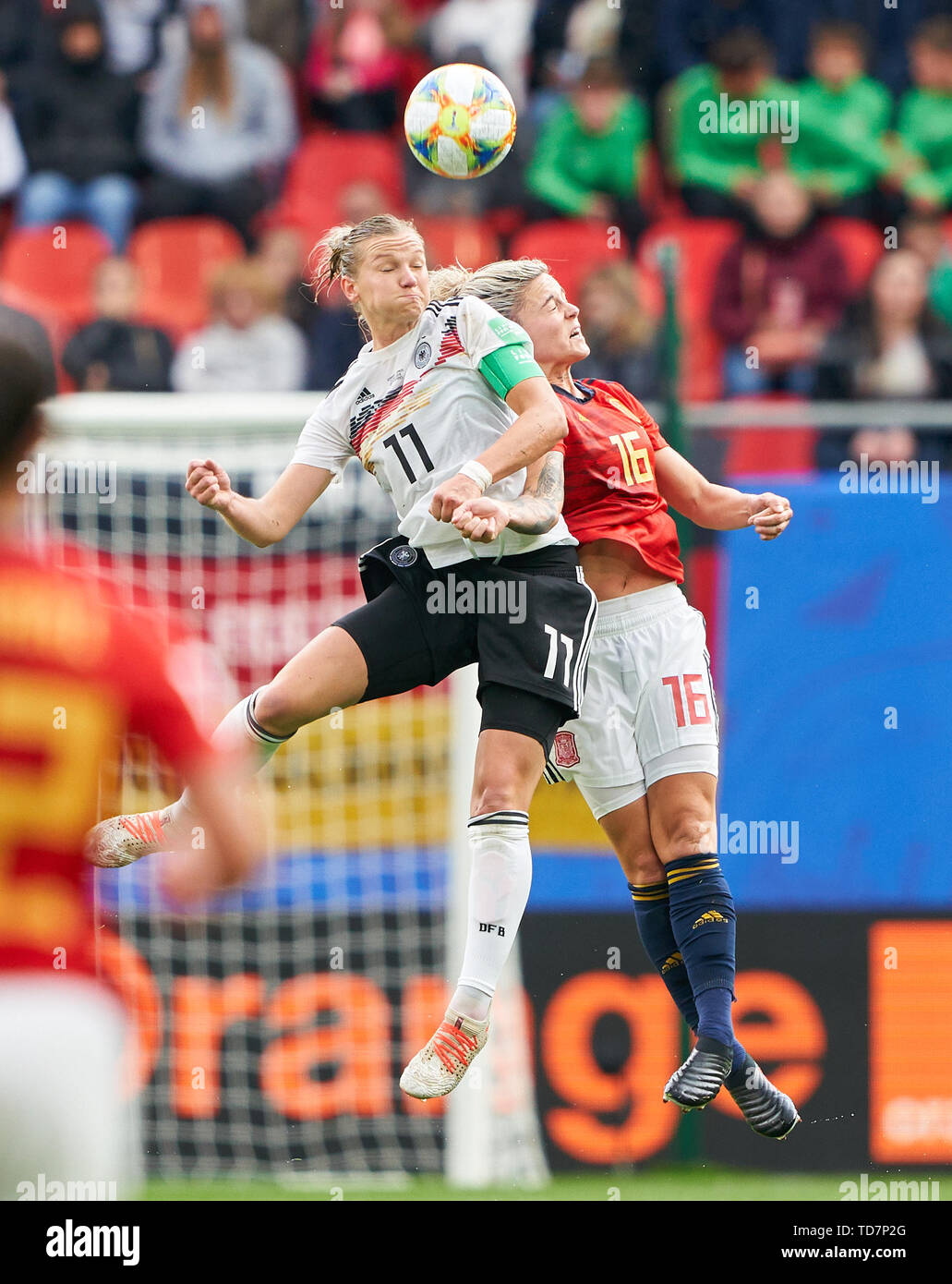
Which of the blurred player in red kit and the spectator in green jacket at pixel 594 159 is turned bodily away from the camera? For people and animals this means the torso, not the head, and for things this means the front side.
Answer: the blurred player in red kit

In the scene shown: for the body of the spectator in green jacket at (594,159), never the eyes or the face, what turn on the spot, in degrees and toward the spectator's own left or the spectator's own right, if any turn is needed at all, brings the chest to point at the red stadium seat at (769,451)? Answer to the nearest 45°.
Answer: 0° — they already face it

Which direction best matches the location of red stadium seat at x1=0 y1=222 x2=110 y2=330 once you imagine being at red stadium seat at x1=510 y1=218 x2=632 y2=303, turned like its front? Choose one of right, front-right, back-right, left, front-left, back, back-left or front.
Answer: right

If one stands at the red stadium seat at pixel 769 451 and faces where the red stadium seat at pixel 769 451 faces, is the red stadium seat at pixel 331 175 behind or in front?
behind

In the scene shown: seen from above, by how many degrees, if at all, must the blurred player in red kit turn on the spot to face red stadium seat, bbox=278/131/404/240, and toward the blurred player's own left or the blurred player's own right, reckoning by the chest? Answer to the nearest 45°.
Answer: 0° — they already face it

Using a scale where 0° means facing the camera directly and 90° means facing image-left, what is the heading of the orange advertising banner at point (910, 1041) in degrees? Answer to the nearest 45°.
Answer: approximately 0°

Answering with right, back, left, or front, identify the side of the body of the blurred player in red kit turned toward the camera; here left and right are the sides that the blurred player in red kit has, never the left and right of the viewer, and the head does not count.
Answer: back
